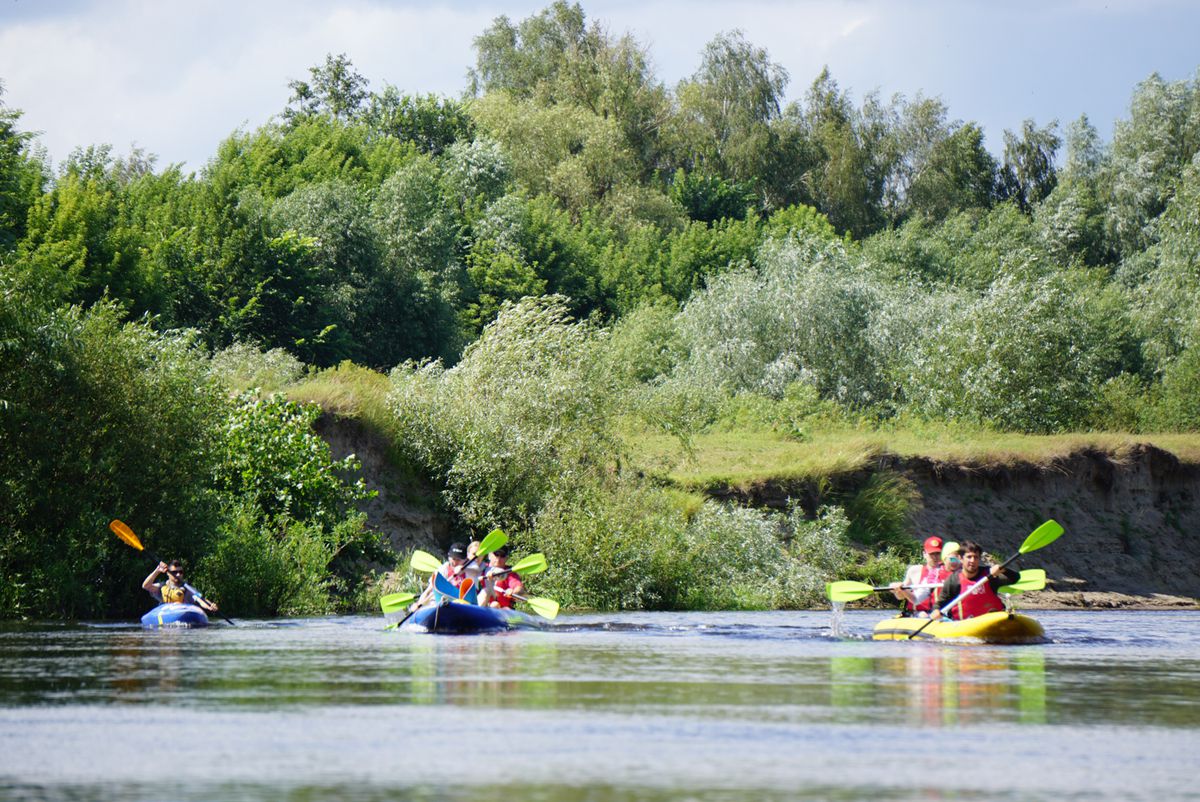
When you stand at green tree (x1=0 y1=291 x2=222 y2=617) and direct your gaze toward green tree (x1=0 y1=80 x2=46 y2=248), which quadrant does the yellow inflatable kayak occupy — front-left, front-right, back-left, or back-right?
back-right

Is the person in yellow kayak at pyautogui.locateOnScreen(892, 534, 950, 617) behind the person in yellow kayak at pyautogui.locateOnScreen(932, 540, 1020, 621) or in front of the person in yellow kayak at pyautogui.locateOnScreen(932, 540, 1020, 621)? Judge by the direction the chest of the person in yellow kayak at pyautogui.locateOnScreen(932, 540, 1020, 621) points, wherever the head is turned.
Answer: behind

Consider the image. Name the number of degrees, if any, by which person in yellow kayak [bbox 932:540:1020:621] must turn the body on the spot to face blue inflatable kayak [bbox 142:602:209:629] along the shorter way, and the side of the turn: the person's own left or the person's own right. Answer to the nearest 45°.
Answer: approximately 90° to the person's own right

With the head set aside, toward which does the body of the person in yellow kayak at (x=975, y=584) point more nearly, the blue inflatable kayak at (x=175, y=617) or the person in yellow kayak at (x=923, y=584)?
the blue inflatable kayak

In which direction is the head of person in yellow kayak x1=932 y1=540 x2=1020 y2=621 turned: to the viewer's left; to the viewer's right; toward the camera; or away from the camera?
toward the camera

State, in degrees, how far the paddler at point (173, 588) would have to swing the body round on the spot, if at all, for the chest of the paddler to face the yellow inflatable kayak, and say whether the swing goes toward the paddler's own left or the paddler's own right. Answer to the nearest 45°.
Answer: approximately 45° to the paddler's own left

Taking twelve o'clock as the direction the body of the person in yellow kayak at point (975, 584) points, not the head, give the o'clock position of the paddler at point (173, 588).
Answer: The paddler is roughly at 3 o'clock from the person in yellow kayak.

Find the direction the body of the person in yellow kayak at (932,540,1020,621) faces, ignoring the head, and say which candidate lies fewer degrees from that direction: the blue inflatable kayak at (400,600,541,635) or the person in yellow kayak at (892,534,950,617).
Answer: the blue inflatable kayak

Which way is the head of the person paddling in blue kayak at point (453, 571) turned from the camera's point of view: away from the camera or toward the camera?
toward the camera

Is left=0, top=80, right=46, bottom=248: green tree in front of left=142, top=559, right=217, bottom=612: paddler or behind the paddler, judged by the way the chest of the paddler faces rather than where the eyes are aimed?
behind

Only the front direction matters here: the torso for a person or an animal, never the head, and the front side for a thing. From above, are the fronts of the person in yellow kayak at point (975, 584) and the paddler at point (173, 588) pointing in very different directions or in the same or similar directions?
same or similar directions

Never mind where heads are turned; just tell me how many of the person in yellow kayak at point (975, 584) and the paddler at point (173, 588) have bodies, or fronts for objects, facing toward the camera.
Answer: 2

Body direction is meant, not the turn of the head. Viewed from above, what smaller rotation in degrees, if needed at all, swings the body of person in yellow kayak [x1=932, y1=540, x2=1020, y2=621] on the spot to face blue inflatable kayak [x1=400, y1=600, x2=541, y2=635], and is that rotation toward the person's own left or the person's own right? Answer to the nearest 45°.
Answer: approximately 90° to the person's own right

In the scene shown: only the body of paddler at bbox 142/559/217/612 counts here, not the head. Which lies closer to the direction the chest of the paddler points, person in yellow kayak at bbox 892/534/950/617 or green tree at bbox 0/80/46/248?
the person in yellow kayak

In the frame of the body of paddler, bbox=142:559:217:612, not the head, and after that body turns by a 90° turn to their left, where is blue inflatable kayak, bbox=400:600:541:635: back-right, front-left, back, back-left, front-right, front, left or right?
front-right

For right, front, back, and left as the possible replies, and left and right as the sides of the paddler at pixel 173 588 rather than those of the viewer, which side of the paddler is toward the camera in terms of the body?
front

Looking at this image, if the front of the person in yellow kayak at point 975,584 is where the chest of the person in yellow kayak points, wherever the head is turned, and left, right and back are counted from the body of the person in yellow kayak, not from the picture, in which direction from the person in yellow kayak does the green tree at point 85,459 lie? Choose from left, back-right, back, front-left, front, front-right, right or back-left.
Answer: right
